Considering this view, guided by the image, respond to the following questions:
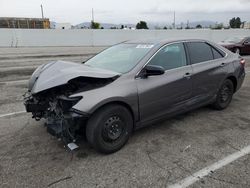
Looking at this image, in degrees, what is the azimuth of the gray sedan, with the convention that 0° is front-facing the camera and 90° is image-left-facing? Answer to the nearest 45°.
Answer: approximately 45°

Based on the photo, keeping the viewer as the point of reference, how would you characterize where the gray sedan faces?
facing the viewer and to the left of the viewer
